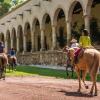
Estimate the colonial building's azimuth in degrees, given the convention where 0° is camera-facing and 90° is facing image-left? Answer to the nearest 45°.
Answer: approximately 45°
